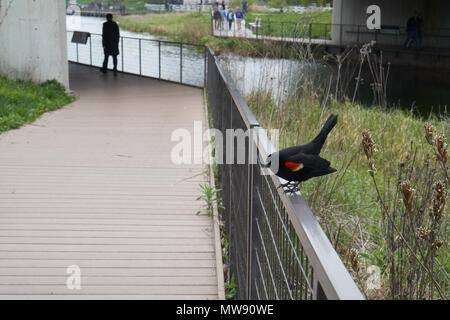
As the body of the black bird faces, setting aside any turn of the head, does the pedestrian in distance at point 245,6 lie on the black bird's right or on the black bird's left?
on the black bird's right

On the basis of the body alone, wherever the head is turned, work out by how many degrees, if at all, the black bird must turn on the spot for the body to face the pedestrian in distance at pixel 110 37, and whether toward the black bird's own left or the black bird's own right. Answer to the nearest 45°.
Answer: approximately 90° to the black bird's own right

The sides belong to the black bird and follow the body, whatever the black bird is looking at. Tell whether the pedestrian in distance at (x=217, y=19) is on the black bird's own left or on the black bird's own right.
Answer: on the black bird's own right

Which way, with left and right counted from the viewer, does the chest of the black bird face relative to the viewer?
facing to the left of the viewer

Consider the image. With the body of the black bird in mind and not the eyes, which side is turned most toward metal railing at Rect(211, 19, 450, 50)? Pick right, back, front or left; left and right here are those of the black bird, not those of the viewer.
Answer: right

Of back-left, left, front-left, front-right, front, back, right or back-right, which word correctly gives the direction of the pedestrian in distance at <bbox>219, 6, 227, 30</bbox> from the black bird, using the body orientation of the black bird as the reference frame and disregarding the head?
right

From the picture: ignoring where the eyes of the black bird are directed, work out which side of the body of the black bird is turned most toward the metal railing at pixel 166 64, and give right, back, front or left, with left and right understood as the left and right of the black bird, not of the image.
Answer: right
